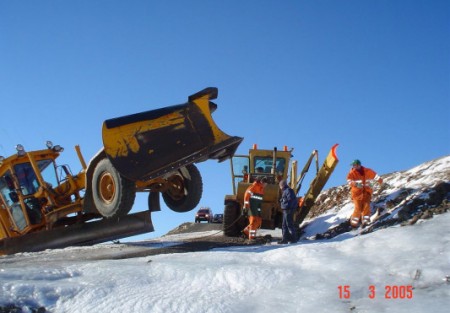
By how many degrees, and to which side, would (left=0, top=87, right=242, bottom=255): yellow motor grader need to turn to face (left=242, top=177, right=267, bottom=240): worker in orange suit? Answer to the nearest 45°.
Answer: approximately 45° to its left

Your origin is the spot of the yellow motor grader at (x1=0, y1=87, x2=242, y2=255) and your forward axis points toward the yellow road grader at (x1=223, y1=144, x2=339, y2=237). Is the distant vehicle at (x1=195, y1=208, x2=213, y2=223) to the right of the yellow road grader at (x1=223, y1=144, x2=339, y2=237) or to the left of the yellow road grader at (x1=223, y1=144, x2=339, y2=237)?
left

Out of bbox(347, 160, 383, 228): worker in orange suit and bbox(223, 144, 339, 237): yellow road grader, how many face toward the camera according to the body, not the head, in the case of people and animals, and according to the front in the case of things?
1
